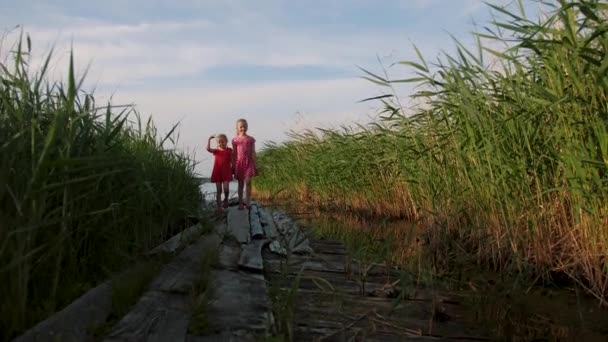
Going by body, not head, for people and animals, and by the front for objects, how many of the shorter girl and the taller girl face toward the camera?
2

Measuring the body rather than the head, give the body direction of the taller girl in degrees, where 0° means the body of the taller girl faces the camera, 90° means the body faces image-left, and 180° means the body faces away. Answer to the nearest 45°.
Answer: approximately 0°

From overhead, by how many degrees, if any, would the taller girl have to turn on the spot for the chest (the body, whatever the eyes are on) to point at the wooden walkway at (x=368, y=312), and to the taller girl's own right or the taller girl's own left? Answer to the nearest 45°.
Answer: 0° — they already face it

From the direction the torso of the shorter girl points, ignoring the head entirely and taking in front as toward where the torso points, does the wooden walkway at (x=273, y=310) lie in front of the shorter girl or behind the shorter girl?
in front

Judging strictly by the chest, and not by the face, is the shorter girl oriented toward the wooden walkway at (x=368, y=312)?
yes

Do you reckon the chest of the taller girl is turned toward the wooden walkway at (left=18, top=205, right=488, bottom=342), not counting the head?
yes
